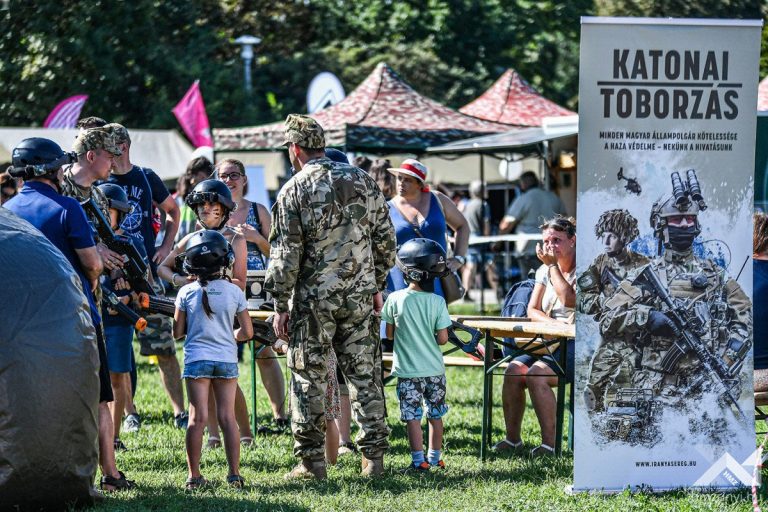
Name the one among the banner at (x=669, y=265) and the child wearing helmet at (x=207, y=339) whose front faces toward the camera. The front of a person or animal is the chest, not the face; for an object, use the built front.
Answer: the banner

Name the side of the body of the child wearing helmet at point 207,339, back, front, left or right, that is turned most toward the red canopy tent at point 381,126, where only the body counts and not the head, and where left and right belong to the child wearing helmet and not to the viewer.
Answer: front

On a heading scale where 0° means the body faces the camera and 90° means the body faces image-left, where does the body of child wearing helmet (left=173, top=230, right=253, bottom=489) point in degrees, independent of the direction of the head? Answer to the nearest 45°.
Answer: approximately 180°

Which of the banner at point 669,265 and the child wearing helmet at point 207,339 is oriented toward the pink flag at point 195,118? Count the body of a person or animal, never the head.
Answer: the child wearing helmet

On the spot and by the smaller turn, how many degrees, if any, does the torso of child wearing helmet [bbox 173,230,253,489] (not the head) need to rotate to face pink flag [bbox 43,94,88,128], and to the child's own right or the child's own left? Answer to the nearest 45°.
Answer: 0° — they already face it

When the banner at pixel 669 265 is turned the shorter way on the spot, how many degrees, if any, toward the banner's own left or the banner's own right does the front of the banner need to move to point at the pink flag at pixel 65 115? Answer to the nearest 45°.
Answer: approximately 135° to the banner's own right

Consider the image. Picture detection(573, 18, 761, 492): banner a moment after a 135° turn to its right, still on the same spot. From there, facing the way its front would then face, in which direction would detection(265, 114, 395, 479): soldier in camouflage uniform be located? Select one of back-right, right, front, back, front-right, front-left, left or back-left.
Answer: front-left

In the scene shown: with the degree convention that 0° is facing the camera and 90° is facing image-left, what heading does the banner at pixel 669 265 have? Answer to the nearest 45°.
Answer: approximately 0°

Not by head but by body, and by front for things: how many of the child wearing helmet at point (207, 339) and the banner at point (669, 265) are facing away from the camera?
1

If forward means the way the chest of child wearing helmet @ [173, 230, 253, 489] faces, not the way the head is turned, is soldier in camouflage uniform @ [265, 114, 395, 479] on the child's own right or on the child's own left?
on the child's own right

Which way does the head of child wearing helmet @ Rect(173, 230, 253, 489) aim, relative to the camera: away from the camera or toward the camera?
away from the camera

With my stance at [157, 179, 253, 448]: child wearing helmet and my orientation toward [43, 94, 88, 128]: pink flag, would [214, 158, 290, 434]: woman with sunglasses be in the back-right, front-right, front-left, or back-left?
front-right

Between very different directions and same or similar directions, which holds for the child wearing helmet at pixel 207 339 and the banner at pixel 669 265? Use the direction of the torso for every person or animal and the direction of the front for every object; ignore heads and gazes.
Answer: very different directions

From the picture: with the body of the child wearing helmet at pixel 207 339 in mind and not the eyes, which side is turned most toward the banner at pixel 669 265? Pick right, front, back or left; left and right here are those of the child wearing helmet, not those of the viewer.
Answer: right

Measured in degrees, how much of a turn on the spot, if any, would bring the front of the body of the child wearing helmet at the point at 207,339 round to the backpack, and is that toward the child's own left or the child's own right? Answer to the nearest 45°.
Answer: approximately 45° to the child's own right
